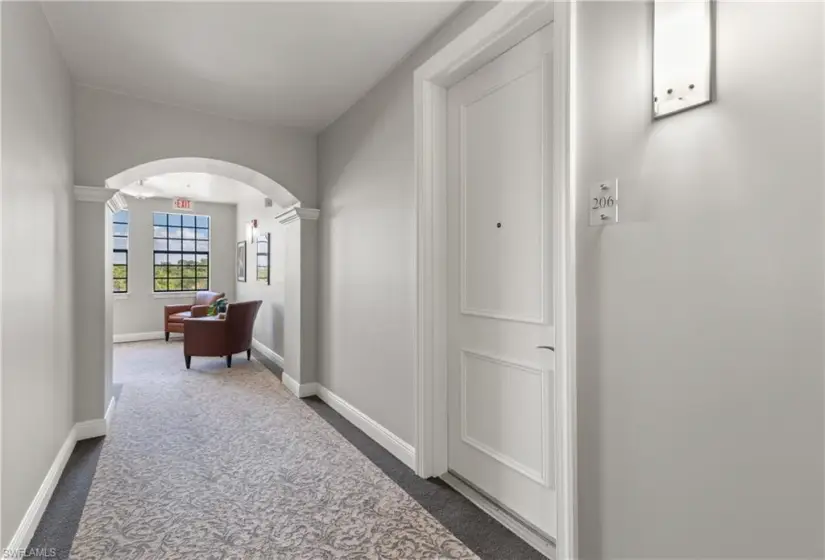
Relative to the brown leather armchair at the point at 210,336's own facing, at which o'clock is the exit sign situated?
The exit sign is roughly at 1 o'clock from the brown leather armchair.

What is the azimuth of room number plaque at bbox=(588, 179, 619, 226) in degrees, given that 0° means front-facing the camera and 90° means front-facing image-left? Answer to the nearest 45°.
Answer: approximately 45°

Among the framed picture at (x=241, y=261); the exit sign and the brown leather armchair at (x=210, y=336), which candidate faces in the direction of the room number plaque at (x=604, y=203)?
the exit sign

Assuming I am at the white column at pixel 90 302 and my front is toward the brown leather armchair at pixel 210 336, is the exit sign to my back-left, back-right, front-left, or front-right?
front-left

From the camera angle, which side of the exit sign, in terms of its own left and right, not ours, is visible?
front

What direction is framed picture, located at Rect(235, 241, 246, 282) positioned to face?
to the viewer's left

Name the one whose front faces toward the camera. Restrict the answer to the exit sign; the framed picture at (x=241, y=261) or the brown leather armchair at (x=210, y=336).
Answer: the exit sign

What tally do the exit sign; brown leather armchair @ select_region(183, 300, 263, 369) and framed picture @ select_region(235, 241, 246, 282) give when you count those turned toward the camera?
1

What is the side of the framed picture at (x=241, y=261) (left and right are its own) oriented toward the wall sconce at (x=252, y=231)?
left

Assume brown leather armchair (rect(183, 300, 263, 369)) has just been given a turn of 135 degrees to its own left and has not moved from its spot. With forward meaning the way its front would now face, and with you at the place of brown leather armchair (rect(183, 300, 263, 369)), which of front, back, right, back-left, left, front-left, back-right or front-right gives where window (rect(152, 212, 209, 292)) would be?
back
